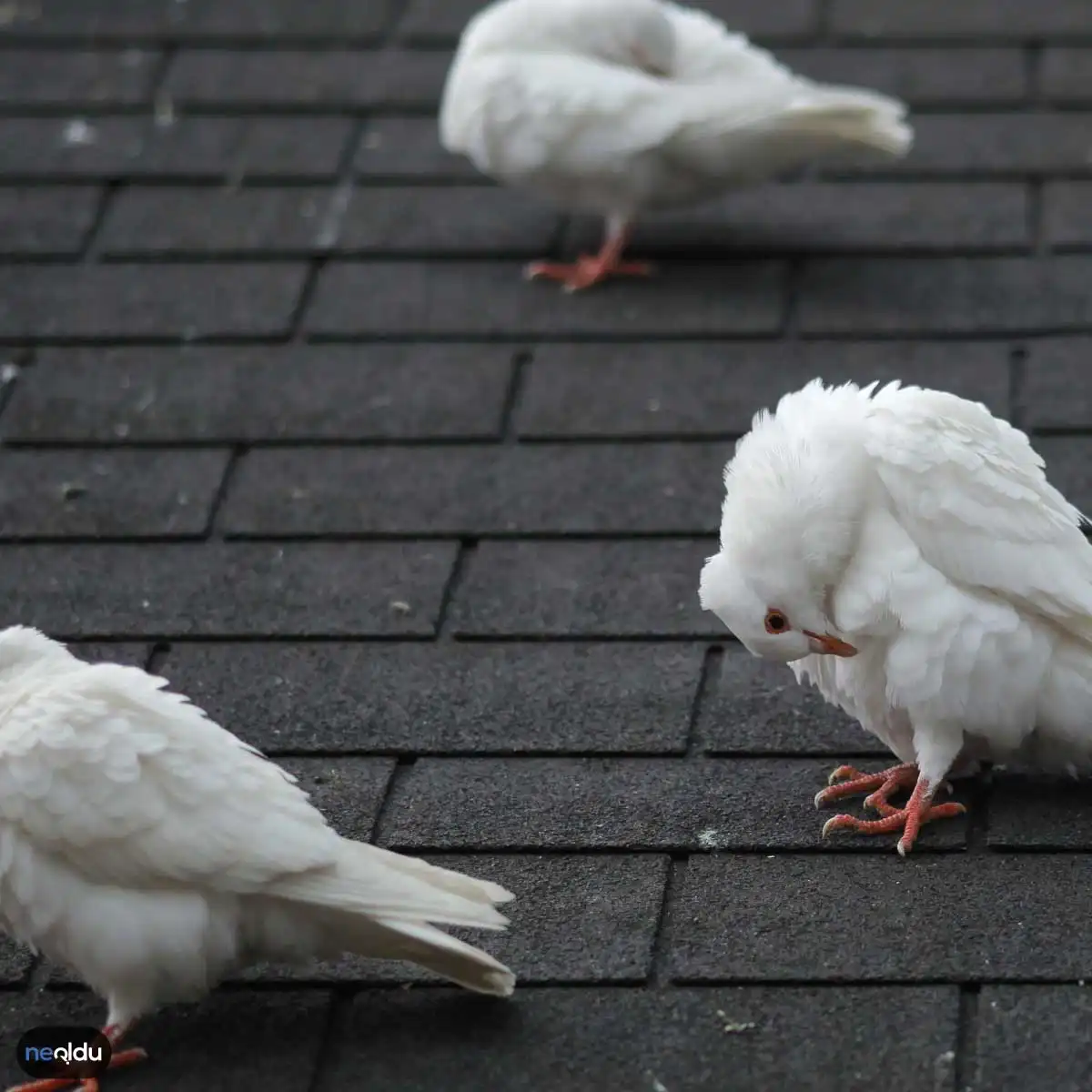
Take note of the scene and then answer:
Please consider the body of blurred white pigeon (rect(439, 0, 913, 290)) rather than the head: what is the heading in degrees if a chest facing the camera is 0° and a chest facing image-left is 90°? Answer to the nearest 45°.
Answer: approximately 90°

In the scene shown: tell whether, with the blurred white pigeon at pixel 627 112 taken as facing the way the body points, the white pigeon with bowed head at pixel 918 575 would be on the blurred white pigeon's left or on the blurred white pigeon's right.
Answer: on the blurred white pigeon's left

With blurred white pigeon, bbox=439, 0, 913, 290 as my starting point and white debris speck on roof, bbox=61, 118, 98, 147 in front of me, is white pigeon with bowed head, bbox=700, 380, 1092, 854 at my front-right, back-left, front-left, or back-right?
back-left

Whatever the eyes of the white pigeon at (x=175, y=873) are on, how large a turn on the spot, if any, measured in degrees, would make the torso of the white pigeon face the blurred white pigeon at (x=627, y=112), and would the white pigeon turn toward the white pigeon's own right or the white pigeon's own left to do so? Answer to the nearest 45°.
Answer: approximately 135° to the white pigeon's own right

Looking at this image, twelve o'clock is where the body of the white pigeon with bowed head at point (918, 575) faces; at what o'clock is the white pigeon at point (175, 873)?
The white pigeon is roughly at 11 o'clock from the white pigeon with bowed head.

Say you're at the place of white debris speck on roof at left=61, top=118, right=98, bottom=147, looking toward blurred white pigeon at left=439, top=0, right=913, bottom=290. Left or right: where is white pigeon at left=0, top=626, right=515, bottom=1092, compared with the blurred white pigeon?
right

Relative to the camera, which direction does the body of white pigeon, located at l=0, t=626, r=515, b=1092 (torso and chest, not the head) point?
to the viewer's left

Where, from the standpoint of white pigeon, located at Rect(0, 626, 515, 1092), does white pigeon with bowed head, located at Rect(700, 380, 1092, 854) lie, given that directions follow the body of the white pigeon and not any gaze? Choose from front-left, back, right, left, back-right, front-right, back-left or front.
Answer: back

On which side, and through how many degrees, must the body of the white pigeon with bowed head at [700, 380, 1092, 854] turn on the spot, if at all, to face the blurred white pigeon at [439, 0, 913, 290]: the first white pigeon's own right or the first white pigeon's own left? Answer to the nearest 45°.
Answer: approximately 90° to the first white pigeon's own right

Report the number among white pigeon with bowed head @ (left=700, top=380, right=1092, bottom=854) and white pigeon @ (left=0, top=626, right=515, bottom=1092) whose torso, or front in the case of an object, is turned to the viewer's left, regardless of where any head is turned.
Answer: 2

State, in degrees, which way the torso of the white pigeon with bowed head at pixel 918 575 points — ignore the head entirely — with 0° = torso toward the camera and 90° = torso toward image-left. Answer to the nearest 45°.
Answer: approximately 90°
